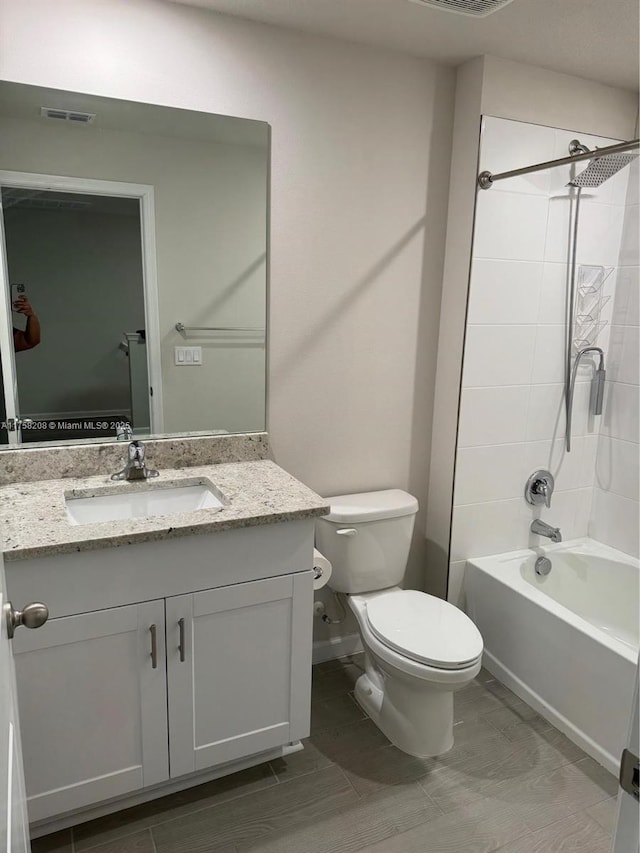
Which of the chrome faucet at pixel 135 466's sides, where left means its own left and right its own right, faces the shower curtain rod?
left

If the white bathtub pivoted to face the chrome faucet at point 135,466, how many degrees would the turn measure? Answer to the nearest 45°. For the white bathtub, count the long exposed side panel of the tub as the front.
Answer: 0° — it already faces it

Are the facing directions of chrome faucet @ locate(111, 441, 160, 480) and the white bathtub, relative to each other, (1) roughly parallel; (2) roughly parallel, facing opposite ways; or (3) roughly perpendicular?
roughly perpendicular

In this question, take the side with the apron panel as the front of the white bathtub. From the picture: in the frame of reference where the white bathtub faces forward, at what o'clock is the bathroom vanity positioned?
The bathroom vanity is roughly at 12 o'clock from the white bathtub.

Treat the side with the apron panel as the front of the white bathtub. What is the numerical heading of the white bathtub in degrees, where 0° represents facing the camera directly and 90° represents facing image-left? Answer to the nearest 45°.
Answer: approximately 45°

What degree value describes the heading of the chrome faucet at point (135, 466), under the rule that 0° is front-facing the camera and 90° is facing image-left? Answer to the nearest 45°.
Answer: approximately 0°

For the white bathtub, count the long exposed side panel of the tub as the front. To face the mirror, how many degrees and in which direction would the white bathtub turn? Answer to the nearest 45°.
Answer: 0° — it already faces it
